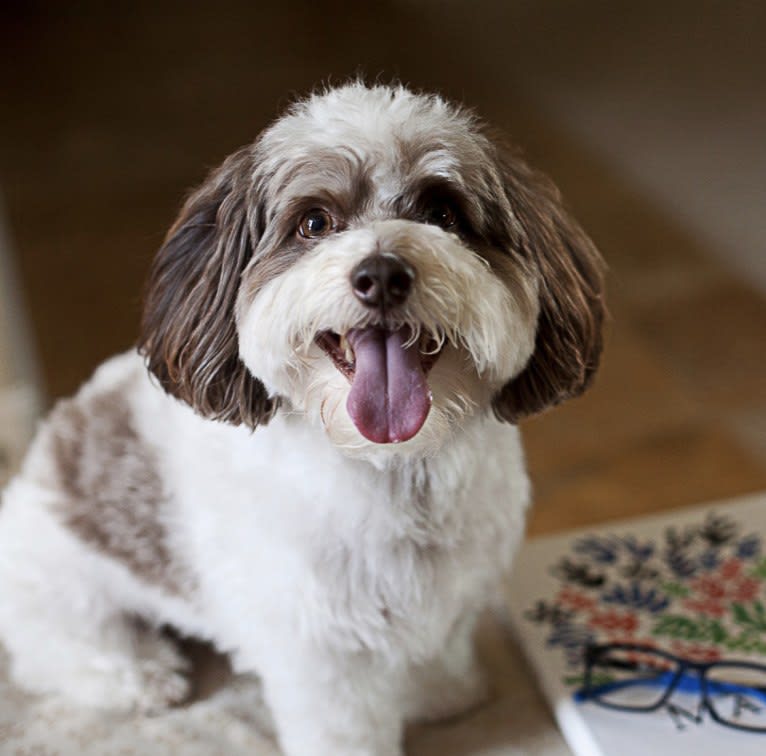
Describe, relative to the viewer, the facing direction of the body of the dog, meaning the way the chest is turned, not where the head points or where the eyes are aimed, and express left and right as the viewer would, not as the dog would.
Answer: facing the viewer and to the right of the viewer

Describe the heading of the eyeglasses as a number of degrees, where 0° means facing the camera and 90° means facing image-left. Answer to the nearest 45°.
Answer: approximately 0°
